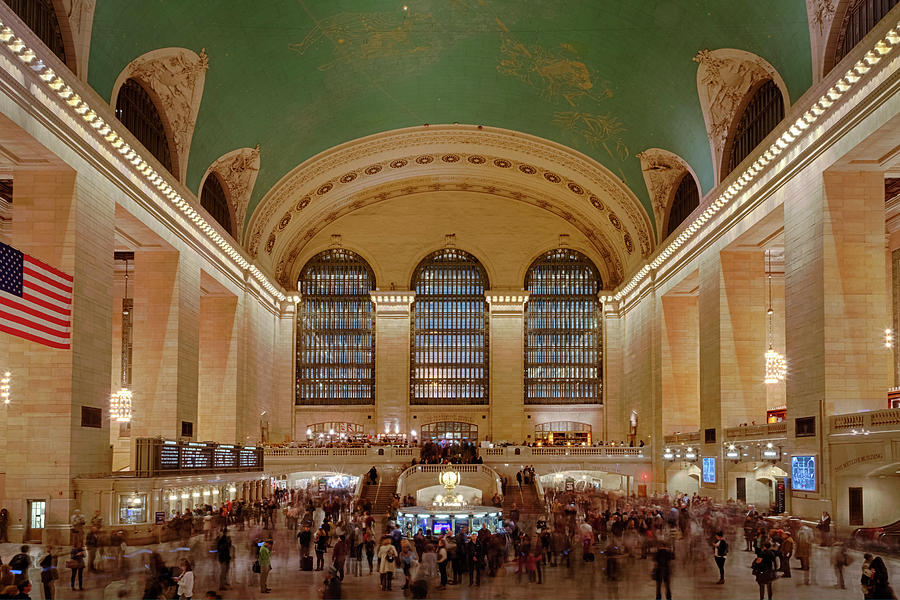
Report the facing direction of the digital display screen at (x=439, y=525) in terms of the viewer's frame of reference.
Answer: facing the viewer

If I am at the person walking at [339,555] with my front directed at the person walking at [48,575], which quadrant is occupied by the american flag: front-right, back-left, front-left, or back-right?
front-right

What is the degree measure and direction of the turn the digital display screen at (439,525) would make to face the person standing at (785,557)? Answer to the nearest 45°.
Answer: approximately 45° to its left

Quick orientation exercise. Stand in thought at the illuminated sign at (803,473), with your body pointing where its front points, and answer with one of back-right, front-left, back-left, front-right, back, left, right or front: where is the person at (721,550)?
front-left

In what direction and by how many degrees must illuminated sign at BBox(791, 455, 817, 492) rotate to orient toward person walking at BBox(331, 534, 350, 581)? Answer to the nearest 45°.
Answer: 0° — it already faces them

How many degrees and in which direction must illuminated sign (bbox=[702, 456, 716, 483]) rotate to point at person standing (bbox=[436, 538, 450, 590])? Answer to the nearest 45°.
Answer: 0° — it already faces them

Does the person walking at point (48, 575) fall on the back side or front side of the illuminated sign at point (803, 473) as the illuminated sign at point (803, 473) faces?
on the front side

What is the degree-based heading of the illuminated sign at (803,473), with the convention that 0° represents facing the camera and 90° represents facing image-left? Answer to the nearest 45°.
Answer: approximately 45°

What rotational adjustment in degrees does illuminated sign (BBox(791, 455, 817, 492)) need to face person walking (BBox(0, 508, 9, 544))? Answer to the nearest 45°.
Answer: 0° — it already faces them

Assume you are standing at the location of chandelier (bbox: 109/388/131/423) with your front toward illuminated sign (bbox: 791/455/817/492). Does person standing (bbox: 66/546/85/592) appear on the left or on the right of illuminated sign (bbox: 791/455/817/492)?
right

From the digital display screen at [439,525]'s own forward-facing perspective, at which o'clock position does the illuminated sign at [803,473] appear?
The illuminated sign is roughly at 9 o'clock from the digital display screen.
